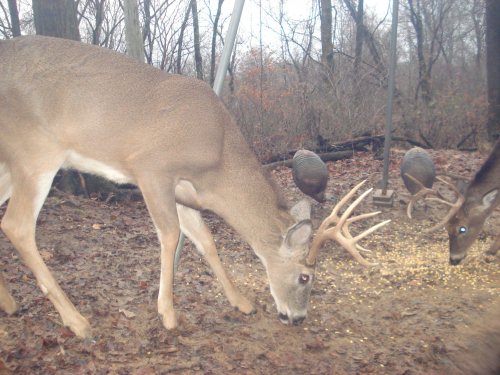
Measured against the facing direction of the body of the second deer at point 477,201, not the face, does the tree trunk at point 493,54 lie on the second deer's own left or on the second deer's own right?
on the second deer's own right

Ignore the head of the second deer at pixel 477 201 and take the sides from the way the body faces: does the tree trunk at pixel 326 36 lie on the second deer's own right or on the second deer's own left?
on the second deer's own right

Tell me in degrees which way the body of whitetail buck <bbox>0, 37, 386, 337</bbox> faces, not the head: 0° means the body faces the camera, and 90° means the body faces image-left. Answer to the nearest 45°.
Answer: approximately 270°

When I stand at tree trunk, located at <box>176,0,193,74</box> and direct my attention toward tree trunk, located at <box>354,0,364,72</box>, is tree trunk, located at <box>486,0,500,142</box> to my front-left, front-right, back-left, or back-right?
front-right

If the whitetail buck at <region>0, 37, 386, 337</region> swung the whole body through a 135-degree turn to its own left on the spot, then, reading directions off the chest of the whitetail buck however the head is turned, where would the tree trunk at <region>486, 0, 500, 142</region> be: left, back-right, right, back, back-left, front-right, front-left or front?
right

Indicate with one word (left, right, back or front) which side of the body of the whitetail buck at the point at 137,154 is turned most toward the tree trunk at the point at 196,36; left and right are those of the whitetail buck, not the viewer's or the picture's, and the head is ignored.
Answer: left

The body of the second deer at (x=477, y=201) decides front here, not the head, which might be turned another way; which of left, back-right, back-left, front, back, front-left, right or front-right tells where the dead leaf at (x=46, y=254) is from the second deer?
front-left

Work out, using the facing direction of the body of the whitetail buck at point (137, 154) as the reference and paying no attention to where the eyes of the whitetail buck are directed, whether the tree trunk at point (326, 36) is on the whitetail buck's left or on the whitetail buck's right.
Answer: on the whitetail buck's left

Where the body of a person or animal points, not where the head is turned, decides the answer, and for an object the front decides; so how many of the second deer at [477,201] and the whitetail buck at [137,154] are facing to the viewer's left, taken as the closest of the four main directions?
1

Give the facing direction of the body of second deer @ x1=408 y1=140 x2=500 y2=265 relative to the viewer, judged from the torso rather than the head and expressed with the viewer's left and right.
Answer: facing to the left of the viewer

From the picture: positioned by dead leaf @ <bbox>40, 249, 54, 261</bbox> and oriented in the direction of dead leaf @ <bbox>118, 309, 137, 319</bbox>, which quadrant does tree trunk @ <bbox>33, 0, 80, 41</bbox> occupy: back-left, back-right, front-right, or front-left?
back-left
